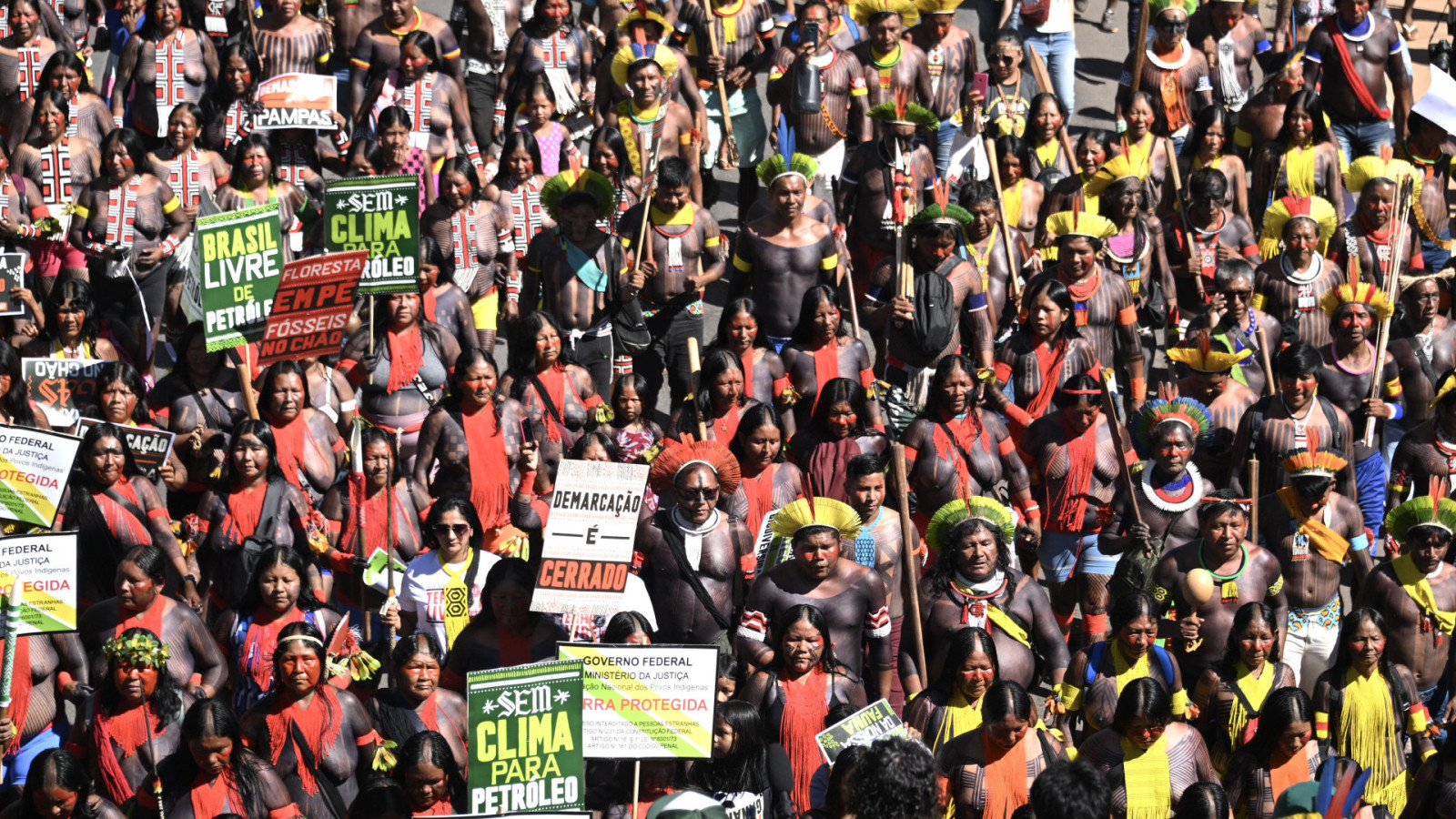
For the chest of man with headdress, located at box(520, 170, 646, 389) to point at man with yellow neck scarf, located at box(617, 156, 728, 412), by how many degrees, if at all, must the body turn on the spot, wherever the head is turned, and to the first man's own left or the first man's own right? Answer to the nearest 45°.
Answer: approximately 90° to the first man's own left

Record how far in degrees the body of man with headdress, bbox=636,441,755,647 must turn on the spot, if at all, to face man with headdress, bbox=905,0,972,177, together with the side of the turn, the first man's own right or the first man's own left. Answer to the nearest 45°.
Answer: approximately 180°

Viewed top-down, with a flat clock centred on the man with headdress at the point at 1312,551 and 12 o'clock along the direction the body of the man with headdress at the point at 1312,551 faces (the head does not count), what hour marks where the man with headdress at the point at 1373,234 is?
the man with headdress at the point at 1373,234 is roughly at 6 o'clock from the man with headdress at the point at 1312,551.

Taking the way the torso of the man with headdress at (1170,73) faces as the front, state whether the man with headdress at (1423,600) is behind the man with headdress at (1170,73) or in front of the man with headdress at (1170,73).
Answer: in front

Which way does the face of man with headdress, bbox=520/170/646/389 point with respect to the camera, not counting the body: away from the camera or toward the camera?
toward the camera

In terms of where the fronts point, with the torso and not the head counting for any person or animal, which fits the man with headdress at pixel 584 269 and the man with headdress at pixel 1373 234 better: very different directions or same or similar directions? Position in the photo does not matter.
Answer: same or similar directions

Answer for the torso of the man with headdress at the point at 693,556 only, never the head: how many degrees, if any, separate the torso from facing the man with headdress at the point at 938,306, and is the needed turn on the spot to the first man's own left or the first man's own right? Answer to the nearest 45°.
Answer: approximately 135° to the first man's own left

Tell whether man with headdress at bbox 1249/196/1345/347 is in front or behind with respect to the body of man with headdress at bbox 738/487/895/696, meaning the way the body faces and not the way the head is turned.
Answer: behind

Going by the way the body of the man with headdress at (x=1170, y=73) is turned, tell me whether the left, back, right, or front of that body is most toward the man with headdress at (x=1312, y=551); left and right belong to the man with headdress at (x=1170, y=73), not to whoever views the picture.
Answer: front

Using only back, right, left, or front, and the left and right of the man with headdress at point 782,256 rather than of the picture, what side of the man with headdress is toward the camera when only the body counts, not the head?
front

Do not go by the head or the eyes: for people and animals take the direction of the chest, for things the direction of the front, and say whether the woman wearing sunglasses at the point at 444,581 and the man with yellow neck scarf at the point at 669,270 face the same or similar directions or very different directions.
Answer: same or similar directions

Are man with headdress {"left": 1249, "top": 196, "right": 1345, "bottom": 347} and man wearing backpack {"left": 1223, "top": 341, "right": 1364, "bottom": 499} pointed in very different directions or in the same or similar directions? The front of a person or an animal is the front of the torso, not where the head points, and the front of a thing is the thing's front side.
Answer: same or similar directions

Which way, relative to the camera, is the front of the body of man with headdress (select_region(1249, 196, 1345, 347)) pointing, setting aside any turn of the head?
toward the camera

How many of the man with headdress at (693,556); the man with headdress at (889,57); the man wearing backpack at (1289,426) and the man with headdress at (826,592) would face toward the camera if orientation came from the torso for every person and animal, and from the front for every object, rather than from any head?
4

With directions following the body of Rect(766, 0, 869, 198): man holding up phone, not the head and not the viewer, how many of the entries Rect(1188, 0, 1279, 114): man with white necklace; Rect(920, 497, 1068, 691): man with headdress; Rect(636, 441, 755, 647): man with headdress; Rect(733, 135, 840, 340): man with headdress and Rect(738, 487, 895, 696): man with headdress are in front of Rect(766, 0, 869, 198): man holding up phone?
4

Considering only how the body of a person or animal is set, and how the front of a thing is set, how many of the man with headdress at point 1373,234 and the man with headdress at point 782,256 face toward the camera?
2

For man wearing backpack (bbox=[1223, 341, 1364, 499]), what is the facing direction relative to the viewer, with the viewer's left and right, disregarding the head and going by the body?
facing the viewer

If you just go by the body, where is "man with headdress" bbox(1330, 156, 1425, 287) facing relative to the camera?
toward the camera

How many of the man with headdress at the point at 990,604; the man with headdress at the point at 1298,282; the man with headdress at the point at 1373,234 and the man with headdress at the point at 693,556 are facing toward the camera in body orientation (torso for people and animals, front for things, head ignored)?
4

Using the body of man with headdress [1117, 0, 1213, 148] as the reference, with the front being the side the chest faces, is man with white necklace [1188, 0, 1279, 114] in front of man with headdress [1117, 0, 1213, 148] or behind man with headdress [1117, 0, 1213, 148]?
behind
